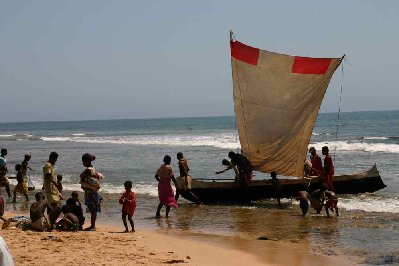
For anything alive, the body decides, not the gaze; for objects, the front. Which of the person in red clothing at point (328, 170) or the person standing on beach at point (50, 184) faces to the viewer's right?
the person standing on beach at point (50, 184)

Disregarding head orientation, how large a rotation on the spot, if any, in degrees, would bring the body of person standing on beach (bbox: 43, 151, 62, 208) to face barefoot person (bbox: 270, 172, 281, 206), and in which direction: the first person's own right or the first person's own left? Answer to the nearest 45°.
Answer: approximately 45° to the first person's own left

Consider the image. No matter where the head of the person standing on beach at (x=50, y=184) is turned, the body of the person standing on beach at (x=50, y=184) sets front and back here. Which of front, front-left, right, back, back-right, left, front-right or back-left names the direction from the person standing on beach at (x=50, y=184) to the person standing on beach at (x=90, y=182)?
front-right

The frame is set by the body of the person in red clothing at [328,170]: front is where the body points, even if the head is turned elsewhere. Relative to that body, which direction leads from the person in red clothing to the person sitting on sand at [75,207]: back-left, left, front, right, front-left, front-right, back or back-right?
front-left

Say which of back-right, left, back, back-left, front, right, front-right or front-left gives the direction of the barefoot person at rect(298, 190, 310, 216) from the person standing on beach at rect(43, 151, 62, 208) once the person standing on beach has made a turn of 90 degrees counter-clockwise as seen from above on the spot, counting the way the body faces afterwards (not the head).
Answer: right

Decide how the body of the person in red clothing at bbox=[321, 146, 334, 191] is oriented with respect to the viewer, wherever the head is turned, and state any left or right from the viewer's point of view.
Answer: facing to the left of the viewer

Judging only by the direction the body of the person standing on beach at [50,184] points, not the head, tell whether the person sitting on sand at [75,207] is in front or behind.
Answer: in front

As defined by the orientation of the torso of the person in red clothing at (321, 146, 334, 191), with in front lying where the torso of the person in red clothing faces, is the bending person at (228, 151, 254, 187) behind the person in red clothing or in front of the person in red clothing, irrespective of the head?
in front

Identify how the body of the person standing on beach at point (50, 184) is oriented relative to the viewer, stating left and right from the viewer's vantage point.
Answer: facing to the right of the viewer
